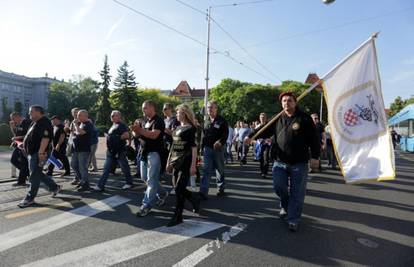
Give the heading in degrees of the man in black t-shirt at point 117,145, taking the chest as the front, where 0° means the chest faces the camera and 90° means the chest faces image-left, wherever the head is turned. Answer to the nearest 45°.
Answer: approximately 45°

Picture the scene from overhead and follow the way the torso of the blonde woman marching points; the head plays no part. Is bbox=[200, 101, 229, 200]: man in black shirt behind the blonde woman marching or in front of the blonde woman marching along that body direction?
behind

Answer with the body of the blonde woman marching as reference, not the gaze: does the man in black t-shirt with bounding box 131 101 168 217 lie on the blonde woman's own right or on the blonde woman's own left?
on the blonde woman's own right

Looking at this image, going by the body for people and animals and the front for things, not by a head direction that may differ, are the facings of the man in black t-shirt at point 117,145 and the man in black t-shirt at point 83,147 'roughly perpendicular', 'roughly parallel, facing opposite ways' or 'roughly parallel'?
roughly parallel

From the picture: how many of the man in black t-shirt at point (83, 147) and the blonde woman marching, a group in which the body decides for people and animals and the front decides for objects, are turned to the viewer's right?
0

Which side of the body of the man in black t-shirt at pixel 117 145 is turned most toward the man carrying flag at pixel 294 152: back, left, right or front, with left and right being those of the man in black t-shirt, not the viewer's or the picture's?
left

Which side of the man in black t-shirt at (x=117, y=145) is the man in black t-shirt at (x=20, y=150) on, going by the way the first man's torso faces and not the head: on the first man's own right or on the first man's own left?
on the first man's own right

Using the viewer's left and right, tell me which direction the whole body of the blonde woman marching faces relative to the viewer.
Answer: facing the viewer and to the left of the viewer

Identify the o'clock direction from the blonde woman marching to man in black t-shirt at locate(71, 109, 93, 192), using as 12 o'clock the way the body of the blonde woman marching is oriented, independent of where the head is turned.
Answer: The man in black t-shirt is roughly at 3 o'clock from the blonde woman marching.

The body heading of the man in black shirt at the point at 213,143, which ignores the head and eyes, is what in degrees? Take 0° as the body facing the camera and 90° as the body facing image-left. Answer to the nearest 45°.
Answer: approximately 45°

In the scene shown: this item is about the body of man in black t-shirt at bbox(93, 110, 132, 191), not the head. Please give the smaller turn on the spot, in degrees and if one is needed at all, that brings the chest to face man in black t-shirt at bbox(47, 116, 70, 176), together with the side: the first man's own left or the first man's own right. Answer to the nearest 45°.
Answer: approximately 90° to the first man's own right

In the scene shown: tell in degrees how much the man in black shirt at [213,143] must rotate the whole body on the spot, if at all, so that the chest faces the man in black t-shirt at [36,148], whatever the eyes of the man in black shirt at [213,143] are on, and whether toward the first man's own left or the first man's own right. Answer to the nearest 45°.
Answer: approximately 45° to the first man's own right

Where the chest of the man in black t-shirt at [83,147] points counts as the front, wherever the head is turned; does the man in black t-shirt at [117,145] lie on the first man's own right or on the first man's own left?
on the first man's own left

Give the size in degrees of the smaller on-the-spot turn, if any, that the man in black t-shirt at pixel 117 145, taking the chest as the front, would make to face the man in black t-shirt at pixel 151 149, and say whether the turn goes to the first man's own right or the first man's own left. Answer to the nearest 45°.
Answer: approximately 45° to the first man's own left

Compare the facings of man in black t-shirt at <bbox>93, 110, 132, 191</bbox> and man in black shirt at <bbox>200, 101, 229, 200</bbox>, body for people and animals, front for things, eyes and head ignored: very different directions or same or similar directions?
same or similar directions
